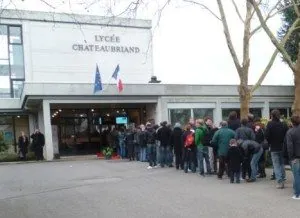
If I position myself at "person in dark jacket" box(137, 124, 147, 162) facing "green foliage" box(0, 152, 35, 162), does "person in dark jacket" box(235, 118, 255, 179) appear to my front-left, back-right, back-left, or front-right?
back-left

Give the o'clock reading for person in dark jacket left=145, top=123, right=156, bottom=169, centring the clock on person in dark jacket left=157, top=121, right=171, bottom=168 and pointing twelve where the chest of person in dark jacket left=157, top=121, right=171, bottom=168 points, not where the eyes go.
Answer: person in dark jacket left=145, top=123, right=156, bottom=169 is roughly at 11 o'clock from person in dark jacket left=157, top=121, right=171, bottom=168.

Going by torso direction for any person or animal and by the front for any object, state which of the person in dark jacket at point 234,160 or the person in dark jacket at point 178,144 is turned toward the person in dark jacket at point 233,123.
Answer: the person in dark jacket at point 234,160

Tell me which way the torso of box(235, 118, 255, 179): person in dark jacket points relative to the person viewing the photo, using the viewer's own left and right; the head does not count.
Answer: facing away from the viewer

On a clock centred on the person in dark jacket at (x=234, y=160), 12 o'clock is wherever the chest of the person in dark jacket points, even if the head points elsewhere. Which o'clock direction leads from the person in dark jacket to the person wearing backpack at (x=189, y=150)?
The person wearing backpack is roughly at 11 o'clock from the person in dark jacket.

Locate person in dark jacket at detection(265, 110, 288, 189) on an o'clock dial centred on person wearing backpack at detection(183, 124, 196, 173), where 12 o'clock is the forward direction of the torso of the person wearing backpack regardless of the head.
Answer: The person in dark jacket is roughly at 5 o'clock from the person wearing backpack.

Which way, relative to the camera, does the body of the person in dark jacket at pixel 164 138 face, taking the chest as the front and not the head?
away from the camera

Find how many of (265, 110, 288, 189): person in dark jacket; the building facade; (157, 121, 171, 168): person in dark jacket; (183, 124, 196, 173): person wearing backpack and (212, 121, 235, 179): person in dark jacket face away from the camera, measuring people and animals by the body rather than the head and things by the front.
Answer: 4

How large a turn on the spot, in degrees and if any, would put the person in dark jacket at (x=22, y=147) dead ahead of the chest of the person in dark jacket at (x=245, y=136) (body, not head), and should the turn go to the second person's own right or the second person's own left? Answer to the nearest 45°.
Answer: approximately 45° to the second person's own left

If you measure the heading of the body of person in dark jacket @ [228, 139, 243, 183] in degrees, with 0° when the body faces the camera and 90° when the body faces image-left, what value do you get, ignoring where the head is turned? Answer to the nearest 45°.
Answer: approximately 180°
